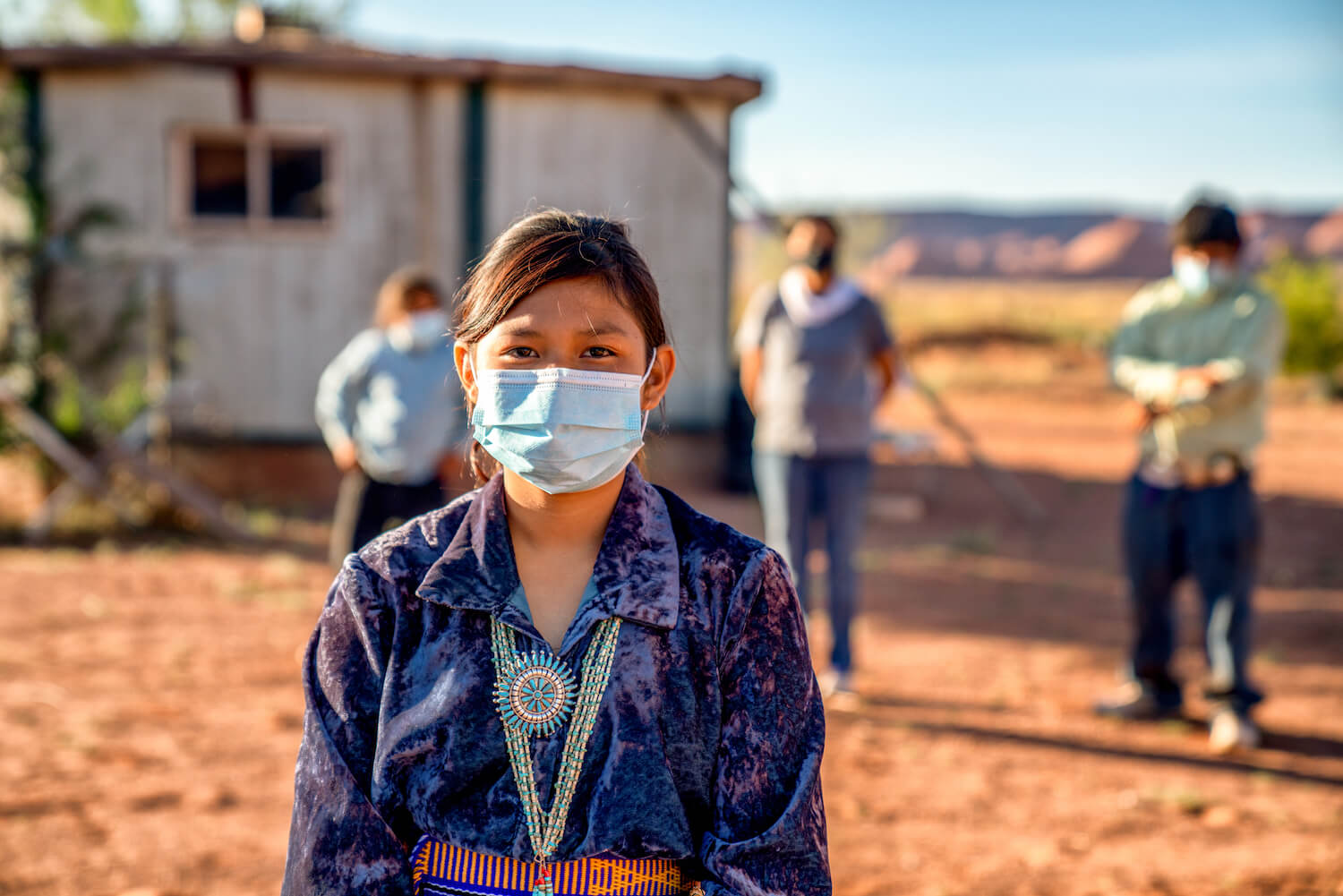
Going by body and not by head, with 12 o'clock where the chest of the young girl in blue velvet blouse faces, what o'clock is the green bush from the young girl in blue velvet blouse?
The green bush is roughly at 7 o'clock from the young girl in blue velvet blouse.

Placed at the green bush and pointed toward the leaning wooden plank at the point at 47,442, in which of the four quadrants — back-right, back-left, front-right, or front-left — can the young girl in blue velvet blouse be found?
front-left

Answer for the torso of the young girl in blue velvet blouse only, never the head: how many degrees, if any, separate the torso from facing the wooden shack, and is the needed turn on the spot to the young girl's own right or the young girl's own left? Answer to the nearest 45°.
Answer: approximately 180°

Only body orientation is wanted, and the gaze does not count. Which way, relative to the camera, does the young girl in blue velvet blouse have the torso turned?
toward the camera

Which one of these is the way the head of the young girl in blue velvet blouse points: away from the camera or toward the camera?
toward the camera

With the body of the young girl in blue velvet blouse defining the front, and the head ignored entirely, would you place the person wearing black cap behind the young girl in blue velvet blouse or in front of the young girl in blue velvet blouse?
behind

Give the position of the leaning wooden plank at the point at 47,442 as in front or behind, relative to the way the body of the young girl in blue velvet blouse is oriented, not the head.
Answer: behind

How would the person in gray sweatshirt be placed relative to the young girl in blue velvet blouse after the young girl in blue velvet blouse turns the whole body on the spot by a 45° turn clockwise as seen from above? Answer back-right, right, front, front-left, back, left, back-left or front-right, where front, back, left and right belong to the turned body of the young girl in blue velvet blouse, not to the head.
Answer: back-right
